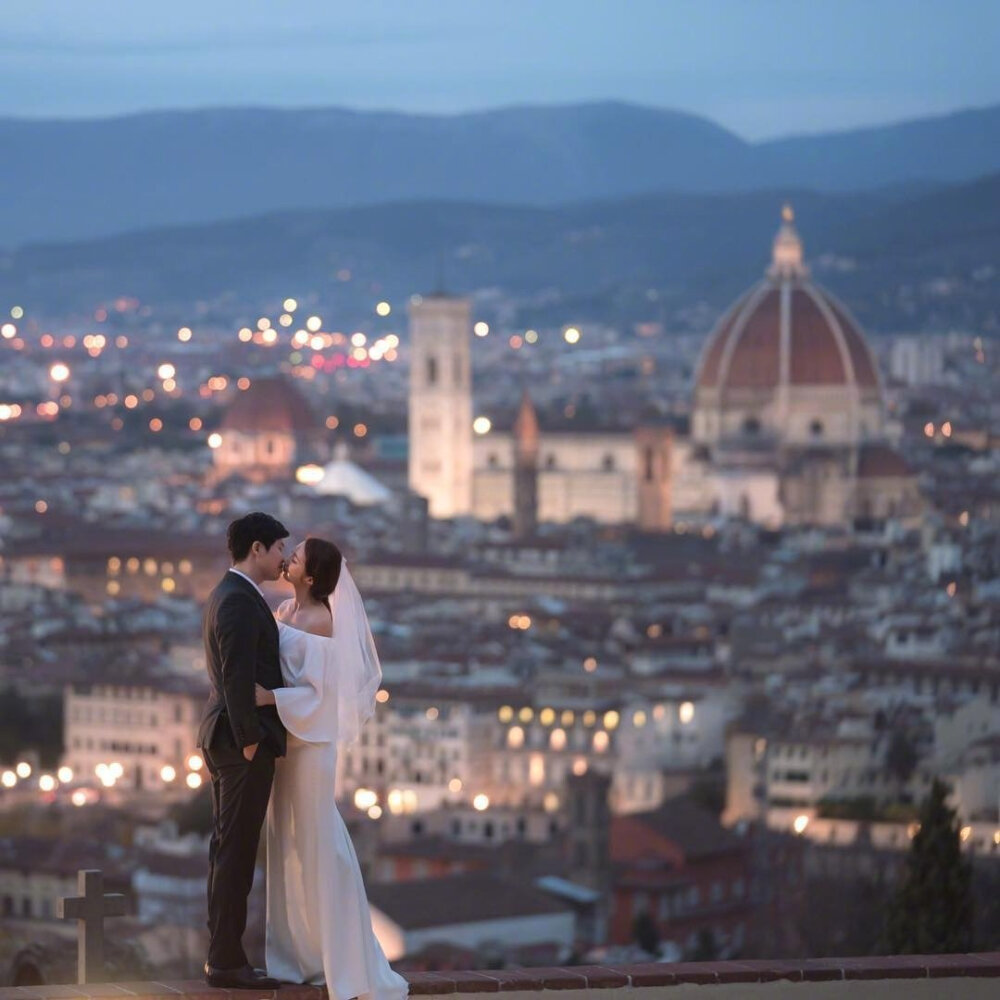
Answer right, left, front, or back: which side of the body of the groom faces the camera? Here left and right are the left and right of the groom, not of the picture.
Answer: right

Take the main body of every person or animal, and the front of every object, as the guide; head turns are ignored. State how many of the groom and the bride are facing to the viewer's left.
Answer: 1

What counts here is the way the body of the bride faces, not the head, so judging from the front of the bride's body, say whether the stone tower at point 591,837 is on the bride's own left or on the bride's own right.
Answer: on the bride's own right

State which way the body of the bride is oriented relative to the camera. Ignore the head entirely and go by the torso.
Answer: to the viewer's left

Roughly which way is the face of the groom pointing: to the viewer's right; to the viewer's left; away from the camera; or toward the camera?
to the viewer's right

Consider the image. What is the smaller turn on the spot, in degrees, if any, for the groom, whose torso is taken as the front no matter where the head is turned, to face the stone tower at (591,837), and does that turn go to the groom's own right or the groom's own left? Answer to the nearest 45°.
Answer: approximately 90° to the groom's own left

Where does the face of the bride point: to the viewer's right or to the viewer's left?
to the viewer's left

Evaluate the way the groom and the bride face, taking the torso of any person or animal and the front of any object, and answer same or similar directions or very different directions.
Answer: very different directions
